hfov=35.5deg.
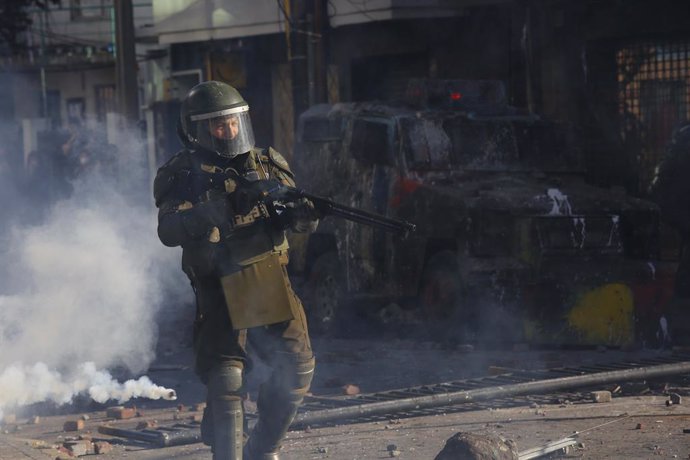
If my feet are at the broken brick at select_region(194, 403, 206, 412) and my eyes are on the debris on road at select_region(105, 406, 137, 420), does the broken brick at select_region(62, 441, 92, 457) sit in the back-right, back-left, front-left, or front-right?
front-left

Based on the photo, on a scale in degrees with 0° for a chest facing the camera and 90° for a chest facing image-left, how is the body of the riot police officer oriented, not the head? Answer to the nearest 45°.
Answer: approximately 315°

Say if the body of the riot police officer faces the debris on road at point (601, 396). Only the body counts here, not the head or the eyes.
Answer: no

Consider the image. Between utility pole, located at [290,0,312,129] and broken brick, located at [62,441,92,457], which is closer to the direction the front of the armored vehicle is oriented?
the broken brick

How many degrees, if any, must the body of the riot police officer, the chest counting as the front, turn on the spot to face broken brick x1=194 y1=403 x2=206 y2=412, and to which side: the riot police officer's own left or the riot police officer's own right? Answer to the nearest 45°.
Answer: approximately 135° to the riot police officer's own left

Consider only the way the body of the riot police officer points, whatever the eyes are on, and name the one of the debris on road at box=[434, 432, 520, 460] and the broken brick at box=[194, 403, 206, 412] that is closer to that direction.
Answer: the debris on road

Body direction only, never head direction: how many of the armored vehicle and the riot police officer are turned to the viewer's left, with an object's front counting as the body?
0

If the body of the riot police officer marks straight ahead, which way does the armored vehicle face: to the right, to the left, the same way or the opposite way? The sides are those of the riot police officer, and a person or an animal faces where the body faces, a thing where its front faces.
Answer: the same way

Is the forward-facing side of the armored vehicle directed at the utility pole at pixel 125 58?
no

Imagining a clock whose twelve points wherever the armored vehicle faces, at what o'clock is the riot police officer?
The riot police officer is roughly at 2 o'clock from the armored vehicle.

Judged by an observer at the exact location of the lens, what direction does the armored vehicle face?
facing the viewer and to the right of the viewer

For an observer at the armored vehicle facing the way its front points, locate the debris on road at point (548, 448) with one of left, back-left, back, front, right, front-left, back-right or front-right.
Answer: front-right

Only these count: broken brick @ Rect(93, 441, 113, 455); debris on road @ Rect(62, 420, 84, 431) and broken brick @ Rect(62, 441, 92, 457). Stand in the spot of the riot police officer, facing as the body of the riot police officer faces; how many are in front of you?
0

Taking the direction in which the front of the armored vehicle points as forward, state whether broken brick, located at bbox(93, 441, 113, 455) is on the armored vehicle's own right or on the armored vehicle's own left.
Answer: on the armored vehicle's own right
